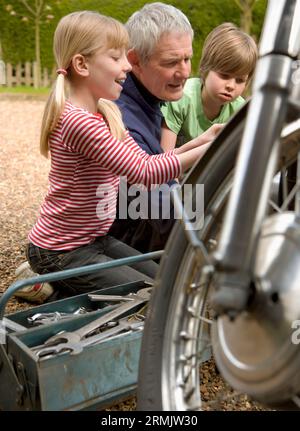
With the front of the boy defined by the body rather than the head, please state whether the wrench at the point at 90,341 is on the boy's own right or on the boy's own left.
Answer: on the boy's own right

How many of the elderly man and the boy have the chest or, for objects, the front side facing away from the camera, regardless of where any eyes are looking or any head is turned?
0

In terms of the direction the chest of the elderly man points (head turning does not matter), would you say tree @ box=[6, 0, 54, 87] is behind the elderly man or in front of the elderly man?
behind

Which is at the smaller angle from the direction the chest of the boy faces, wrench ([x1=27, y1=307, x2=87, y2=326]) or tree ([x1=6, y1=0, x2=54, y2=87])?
the wrench

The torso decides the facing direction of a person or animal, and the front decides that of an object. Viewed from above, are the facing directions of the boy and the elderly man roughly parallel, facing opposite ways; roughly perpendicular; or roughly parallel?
roughly parallel

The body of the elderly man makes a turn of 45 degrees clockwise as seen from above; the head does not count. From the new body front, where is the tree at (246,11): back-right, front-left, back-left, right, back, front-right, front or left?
back

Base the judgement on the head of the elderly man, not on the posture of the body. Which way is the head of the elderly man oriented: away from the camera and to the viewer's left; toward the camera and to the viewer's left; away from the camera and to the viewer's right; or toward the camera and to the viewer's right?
toward the camera and to the viewer's right

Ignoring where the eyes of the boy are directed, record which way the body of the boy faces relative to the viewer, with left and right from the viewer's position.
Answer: facing the viewer and to the right of the viewer

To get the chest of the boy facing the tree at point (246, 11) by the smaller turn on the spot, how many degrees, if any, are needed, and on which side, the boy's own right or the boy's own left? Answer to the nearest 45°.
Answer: approximately 135° to the boy's own left

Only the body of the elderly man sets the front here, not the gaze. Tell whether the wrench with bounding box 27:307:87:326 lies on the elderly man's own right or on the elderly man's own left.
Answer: on the elderly man's own right
